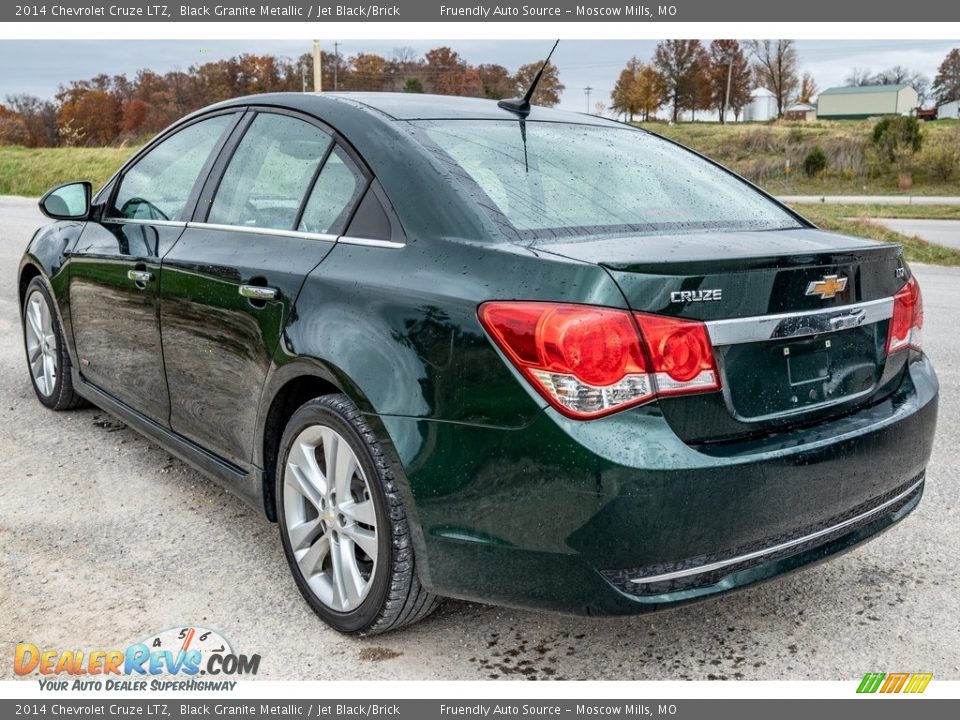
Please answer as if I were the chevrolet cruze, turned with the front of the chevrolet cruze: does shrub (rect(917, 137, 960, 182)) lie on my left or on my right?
on my right

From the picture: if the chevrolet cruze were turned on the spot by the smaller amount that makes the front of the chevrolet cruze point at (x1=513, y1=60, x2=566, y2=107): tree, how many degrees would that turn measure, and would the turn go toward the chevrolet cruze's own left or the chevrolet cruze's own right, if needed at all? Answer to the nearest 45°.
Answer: approximately 45° to the chevrolet cruze's own right

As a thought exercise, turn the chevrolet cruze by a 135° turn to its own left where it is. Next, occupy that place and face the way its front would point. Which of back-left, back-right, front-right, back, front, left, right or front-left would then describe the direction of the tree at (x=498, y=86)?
back

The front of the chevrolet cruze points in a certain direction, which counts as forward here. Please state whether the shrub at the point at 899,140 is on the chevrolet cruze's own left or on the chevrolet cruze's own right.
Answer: on the chevrolet cruze's own right

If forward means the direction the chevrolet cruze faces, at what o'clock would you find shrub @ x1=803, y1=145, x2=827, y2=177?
The shrub is roughly at 2 o'clock from the chevrolet cruze.

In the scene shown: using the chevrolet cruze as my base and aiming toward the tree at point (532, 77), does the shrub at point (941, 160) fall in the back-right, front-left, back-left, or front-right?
front-right

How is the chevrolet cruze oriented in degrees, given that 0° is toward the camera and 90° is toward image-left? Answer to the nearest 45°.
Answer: approximately 135°
